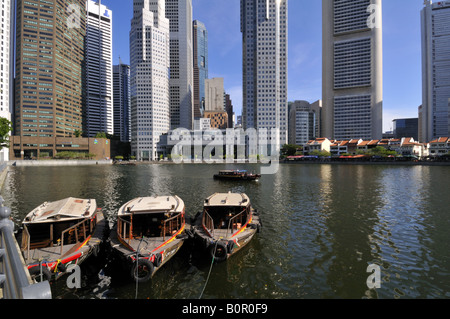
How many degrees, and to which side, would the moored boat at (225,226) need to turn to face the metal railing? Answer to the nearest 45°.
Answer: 0° — it already faces it

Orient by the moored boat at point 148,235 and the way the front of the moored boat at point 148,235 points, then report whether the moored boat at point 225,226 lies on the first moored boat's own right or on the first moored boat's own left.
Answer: on the first moored boat's own left

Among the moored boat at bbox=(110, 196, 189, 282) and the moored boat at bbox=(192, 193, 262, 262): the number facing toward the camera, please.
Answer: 2

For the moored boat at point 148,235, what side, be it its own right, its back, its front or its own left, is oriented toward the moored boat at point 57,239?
right

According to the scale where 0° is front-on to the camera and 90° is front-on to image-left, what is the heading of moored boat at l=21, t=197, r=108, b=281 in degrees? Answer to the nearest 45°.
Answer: approximately 45°

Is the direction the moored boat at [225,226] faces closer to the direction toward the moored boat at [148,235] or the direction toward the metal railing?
the metal railing

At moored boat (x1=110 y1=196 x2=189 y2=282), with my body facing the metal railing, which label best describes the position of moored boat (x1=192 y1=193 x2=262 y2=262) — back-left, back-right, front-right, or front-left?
back-left

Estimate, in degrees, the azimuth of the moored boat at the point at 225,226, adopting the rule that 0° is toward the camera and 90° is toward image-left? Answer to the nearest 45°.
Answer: approximately 0°
